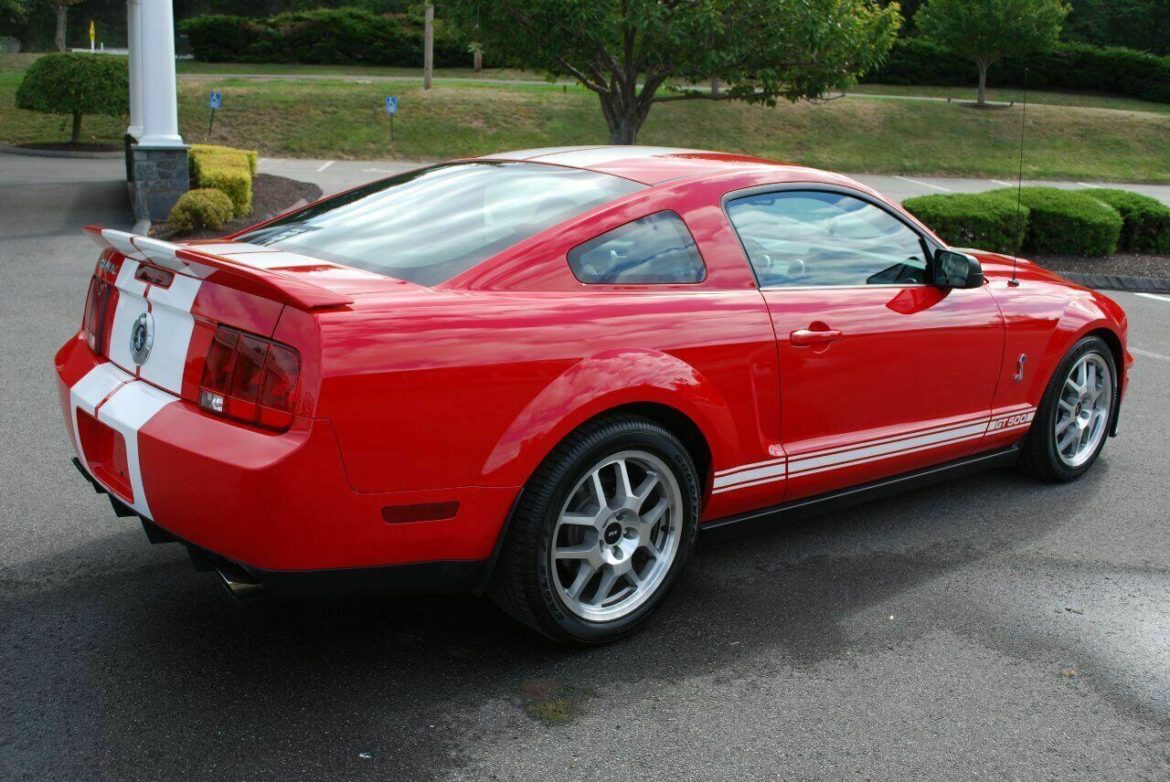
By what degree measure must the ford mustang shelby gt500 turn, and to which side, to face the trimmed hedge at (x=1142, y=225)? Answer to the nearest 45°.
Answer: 0° — it already faces it

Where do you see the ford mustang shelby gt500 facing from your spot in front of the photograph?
facing away from the viewer and to the right of the viewer

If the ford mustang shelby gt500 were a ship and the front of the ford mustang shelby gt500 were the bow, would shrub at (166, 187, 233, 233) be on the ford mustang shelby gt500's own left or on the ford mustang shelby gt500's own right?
on the ford mustang shelby gt500's own left

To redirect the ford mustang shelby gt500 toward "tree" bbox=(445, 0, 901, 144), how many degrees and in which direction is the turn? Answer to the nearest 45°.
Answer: approximately 45° to its left

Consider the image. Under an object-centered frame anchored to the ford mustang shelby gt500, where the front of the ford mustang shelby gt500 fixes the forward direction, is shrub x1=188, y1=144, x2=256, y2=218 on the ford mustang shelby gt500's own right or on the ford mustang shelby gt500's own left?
on the ford mustang shelby gt500's own left

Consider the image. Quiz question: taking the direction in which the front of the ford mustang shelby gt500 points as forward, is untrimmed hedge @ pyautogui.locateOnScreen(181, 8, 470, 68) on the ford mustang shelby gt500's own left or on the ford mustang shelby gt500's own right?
on the ford mustang shelby gt500's own left

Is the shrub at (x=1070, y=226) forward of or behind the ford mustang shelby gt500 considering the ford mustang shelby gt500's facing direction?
forward

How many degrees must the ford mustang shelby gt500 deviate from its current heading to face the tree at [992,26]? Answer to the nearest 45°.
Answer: approximately 45° to its left

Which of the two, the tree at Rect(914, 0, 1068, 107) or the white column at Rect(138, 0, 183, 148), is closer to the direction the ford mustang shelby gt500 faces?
the tree

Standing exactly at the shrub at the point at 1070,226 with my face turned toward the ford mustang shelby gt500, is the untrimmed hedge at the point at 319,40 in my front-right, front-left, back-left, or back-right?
back-right
